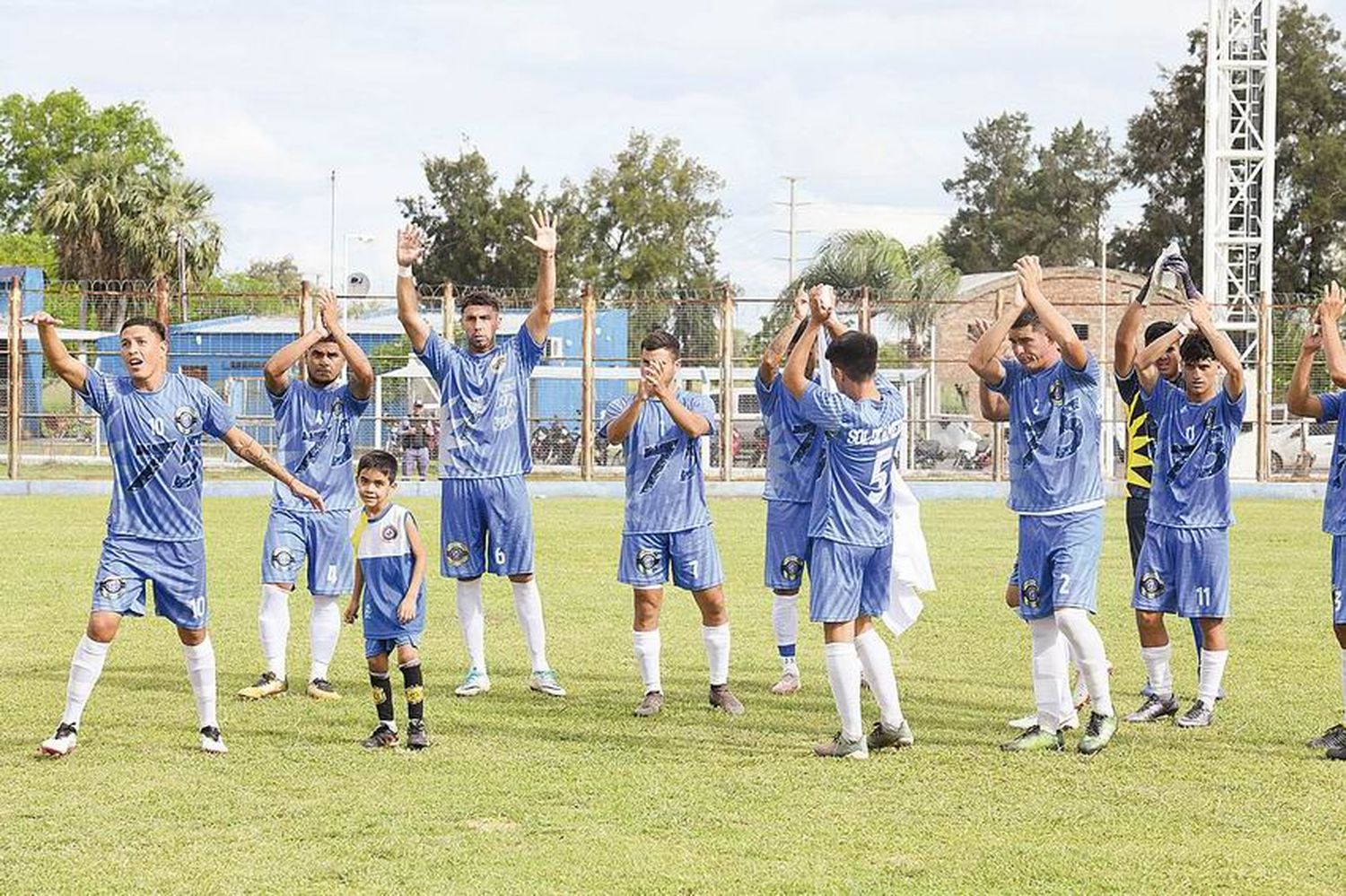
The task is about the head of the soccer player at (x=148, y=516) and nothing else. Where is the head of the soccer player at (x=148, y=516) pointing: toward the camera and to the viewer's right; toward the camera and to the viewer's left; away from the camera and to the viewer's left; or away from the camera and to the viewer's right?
toward the camera and to the viewer's left

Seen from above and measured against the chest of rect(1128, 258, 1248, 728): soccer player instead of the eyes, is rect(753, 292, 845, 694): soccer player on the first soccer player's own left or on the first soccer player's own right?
on the first soccer player's own right

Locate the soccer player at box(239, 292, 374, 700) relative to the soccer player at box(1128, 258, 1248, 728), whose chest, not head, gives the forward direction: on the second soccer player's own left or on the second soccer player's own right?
on the second soccer player's own right

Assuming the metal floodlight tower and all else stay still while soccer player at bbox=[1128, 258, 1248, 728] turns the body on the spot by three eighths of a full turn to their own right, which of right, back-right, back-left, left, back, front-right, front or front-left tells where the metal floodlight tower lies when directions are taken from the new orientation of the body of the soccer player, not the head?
front-right

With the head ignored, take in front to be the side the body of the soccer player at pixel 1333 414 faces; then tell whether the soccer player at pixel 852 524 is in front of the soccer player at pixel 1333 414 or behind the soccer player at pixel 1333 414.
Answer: in front

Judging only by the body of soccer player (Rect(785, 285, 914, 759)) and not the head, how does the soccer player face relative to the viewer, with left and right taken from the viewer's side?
facing away from the viewer and to the left of the viewer

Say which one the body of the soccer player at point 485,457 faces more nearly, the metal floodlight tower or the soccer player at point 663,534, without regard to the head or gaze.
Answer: the soccer player

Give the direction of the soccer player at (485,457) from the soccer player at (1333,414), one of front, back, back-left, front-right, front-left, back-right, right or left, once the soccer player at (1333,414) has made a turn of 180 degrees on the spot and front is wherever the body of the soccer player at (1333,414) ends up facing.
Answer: back-left
